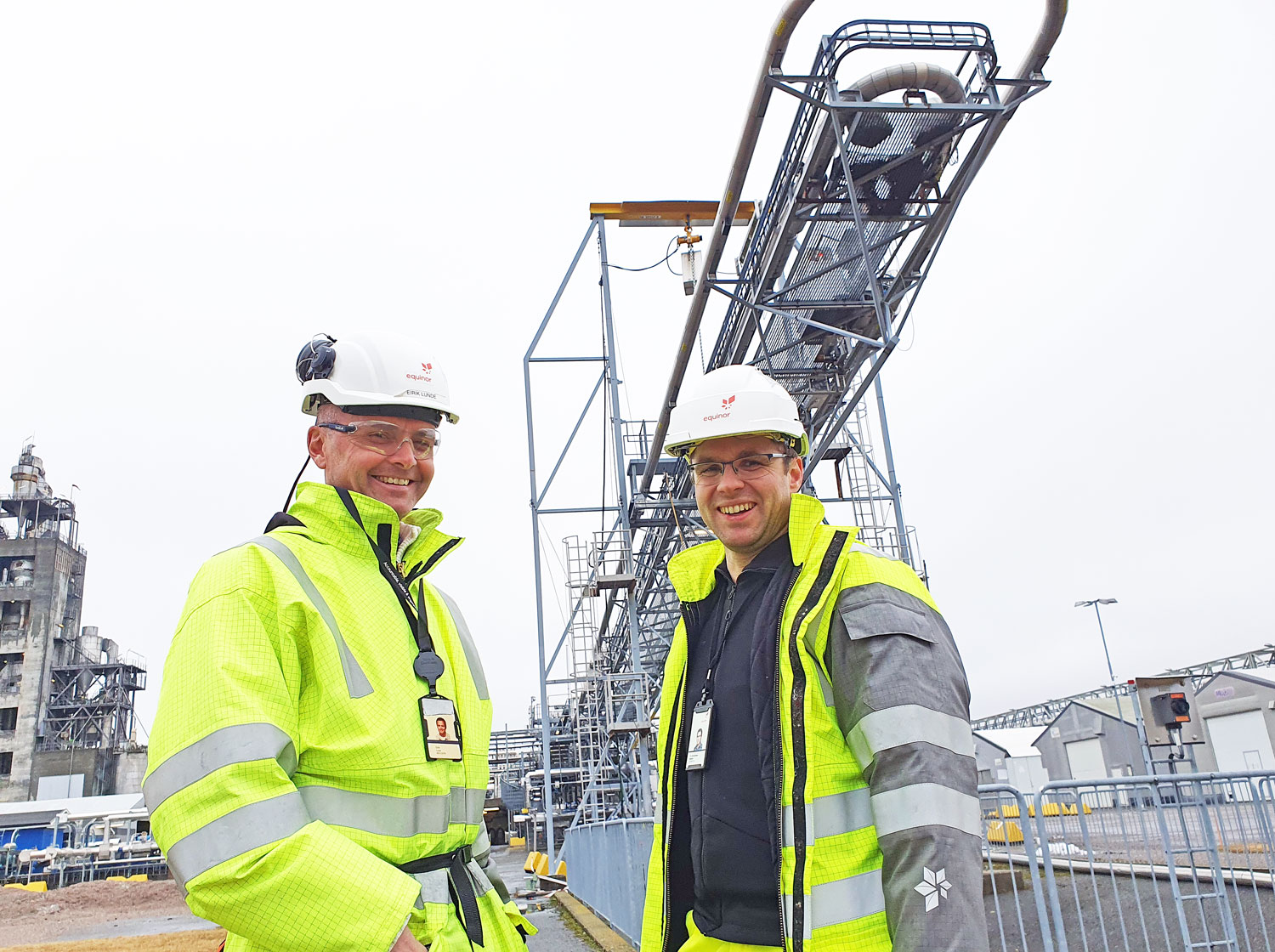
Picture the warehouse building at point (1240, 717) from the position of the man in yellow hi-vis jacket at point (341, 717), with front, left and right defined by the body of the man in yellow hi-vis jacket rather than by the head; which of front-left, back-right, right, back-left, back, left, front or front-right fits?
left

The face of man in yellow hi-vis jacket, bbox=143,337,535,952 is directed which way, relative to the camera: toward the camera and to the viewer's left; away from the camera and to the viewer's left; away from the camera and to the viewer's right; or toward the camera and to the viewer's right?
toward the camera and to the viewer's right

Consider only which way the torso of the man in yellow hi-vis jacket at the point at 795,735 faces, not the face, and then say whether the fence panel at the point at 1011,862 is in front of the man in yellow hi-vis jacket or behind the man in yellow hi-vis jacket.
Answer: behind

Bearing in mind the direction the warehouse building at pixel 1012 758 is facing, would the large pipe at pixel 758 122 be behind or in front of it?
in front

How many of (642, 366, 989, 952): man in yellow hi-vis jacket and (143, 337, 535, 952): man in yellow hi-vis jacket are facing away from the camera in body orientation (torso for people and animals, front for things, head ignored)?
0

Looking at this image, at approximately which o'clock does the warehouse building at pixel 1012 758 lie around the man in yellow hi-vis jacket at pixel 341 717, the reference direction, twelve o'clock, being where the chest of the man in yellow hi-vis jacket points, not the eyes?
The warehouse building is roughly at 9 o'clock from the man in yellow hi-vis jacket.

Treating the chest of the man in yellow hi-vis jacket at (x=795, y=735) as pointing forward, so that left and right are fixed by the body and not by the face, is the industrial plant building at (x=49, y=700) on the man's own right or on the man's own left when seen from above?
on the man's own right

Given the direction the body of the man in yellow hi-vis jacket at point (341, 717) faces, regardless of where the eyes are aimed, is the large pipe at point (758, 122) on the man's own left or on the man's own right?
on the man's own left

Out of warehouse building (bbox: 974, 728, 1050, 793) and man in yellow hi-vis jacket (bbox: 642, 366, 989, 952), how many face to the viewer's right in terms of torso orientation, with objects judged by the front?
0
